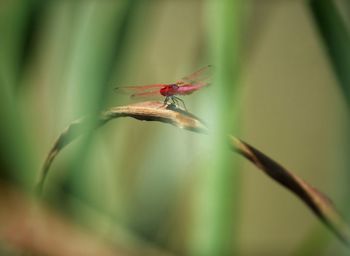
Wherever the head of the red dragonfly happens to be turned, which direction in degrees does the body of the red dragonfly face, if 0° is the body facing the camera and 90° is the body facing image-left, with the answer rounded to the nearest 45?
approximately 45°
